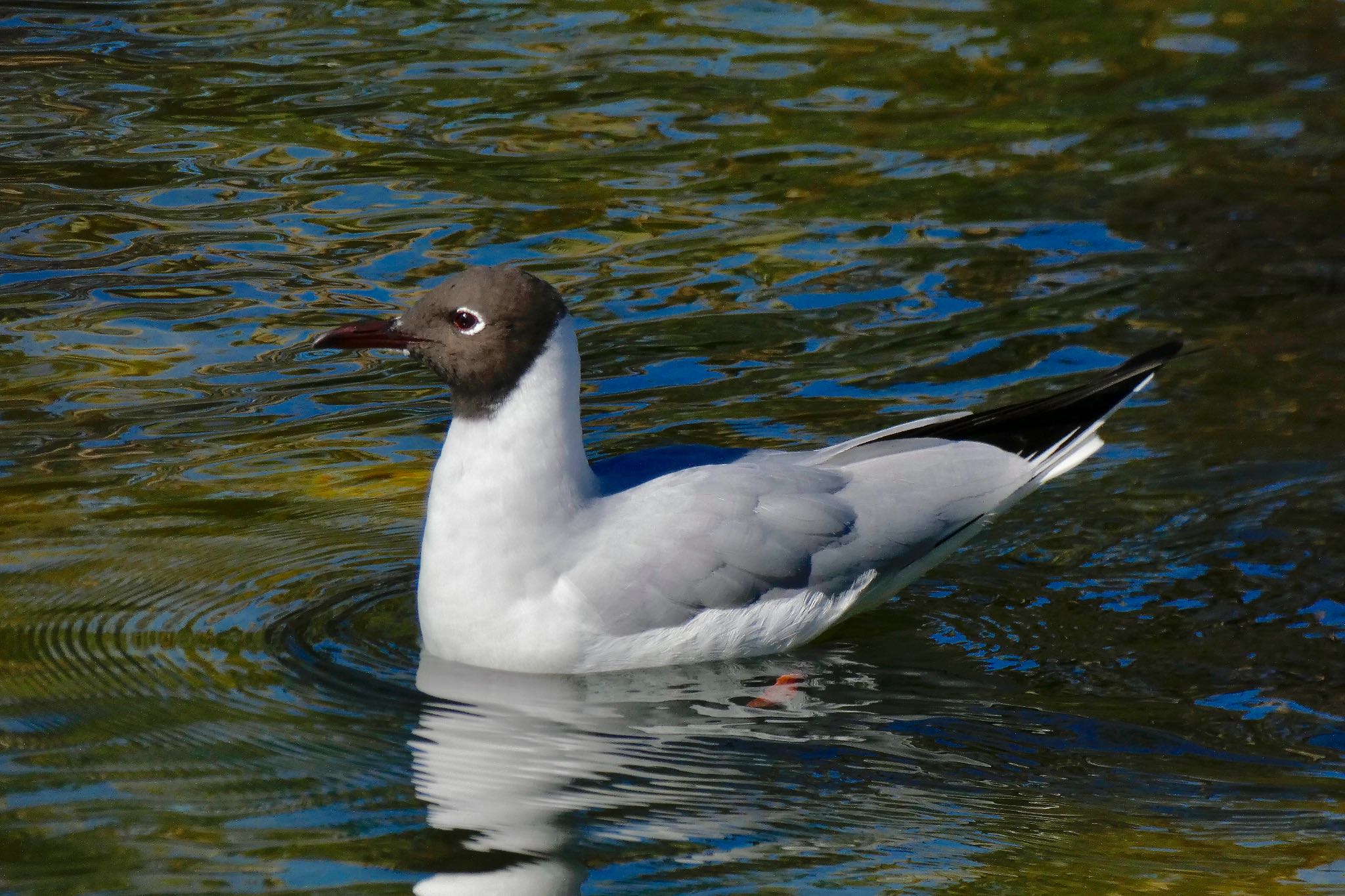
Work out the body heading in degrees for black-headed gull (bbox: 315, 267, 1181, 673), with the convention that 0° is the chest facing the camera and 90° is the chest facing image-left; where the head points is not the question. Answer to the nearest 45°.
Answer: approximately 90°
